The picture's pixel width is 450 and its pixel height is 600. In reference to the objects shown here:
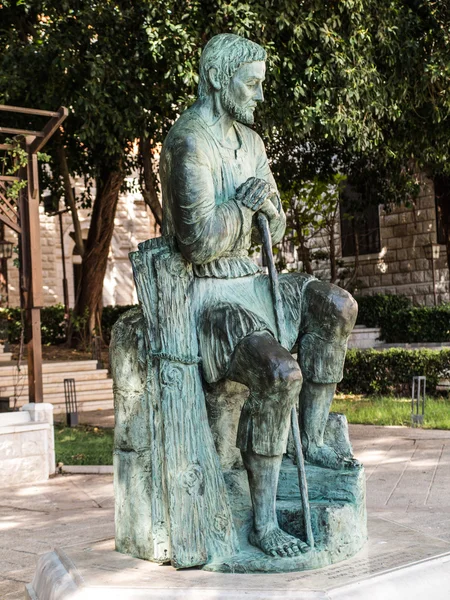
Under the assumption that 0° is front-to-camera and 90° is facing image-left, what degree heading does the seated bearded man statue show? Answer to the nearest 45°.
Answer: approximately 315°

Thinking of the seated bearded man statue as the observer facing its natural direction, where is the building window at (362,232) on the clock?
The building window is roughly at 8 o'clock from the seated bearded man statue.

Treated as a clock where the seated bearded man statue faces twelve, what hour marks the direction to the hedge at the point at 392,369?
The hedge is roughly at 8 o'clock from the seated bearded man statue.

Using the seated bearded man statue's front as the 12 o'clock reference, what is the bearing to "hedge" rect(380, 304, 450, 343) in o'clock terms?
The hedge is roughly at 8 o'clock from the seated bearded man statue.

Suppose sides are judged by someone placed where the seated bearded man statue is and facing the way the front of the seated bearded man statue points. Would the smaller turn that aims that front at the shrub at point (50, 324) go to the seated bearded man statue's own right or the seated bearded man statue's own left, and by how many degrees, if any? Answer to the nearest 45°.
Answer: approximately 135° to the seated bearded man statue's own left
